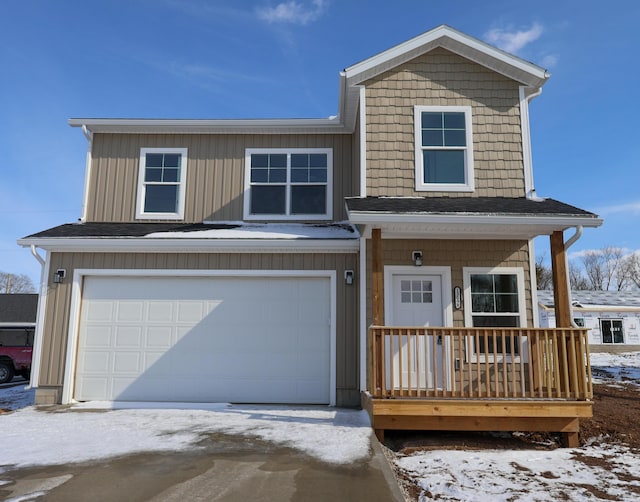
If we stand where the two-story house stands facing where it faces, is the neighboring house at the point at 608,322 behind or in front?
behind

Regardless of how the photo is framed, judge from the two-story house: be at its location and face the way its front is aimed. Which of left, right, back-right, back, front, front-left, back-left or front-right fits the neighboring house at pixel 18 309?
back-right

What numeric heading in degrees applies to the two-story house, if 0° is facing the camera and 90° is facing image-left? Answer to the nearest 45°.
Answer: approximately 0°

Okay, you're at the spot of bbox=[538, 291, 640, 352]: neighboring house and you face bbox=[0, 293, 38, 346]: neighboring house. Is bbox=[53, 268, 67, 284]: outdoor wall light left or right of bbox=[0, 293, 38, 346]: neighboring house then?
left
